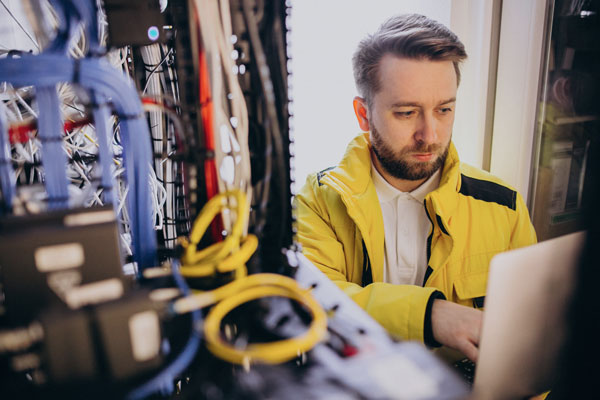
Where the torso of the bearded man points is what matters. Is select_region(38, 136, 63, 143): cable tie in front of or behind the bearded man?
in front

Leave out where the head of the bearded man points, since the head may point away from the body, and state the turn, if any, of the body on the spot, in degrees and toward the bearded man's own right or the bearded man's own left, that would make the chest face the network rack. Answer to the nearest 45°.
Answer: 0° — they already face it

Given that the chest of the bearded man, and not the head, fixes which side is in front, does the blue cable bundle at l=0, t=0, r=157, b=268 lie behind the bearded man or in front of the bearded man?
in front

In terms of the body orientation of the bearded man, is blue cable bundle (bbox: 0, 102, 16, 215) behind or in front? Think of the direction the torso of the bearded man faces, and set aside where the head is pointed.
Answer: in front

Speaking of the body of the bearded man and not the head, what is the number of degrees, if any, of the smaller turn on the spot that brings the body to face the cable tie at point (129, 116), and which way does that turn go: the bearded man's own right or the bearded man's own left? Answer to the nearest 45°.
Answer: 0° — they already face it

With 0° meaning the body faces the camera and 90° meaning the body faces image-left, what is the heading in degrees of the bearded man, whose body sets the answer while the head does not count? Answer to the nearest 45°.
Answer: approximately 0°

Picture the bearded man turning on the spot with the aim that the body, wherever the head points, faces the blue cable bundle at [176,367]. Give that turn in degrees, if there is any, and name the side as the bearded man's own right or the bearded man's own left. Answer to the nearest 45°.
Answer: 0° — they already face it
